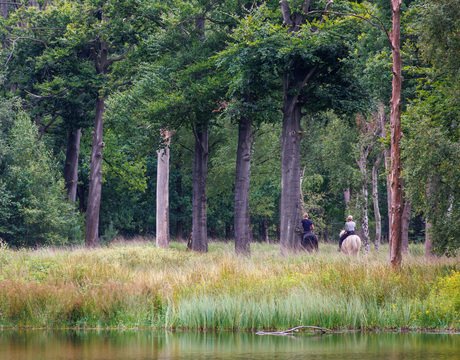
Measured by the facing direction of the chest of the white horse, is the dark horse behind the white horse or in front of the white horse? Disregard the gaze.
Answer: in front

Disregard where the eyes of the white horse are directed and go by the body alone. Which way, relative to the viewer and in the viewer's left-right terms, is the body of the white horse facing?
facing away from the viewer and to the left of the viewer
